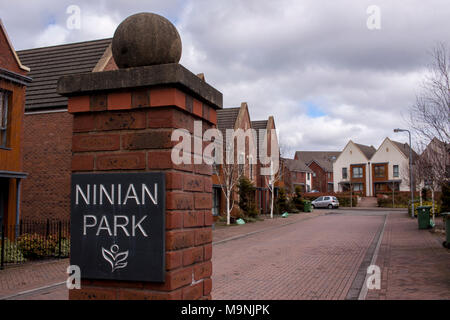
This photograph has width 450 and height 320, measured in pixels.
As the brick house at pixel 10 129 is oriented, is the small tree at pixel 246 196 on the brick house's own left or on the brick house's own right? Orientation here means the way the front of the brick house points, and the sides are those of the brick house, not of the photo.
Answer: on the brick house's own left

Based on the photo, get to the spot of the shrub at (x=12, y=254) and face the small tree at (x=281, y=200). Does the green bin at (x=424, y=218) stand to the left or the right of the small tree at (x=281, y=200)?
right

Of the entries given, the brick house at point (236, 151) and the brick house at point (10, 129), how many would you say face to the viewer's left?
0

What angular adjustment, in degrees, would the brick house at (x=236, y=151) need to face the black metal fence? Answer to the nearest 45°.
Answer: approximately 45° to its right

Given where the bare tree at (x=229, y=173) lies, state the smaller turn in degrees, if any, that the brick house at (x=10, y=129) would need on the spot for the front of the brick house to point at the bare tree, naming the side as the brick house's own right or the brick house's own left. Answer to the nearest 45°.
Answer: approximately 90° to the brick house's own left

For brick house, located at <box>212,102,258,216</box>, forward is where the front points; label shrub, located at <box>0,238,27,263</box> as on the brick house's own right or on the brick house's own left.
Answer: on the brick house's own right

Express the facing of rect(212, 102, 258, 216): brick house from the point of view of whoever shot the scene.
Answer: facing the viewer and to the right of the viewer

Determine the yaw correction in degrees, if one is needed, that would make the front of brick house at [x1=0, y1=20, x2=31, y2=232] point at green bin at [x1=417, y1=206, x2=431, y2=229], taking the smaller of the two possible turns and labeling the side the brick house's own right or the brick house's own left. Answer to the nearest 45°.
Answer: approximately 45° to the brick house's own left

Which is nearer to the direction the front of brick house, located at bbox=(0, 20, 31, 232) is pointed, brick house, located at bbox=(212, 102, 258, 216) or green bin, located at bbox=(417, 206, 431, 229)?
the green bin

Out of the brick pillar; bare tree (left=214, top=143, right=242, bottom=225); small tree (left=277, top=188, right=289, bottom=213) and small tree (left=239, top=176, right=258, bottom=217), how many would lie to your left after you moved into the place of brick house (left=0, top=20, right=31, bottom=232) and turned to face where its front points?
3

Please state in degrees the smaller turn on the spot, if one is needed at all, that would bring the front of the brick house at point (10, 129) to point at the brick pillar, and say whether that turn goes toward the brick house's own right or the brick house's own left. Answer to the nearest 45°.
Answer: approximately 45° to the brick house's own right
